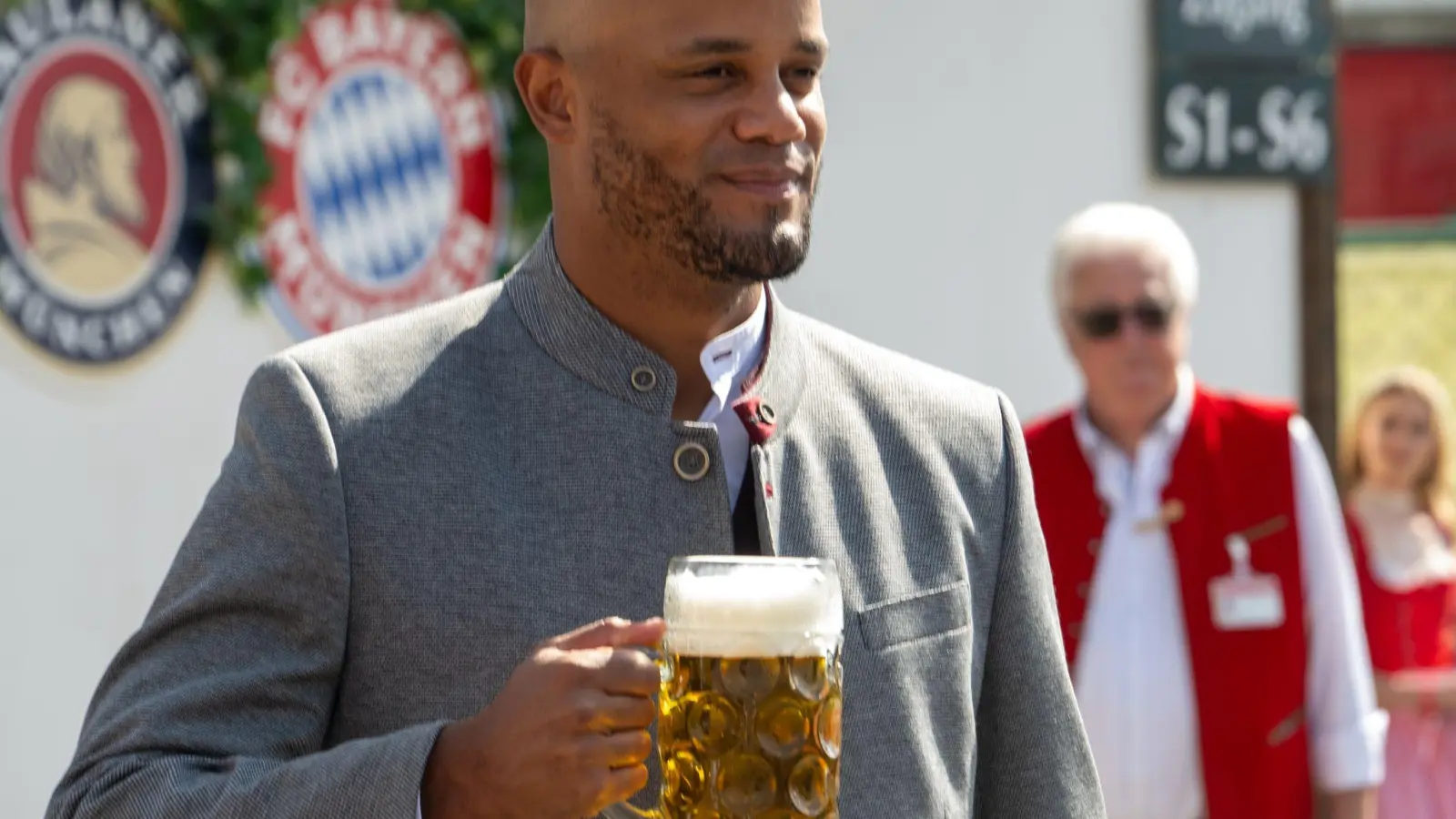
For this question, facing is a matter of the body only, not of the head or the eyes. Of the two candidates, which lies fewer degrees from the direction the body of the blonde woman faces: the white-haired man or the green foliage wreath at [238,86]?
the white-haired man

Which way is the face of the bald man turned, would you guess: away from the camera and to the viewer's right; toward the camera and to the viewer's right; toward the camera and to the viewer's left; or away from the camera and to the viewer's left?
toward the camera and to the viewer's right

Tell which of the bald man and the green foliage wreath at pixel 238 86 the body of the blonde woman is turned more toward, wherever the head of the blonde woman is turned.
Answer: the bald man

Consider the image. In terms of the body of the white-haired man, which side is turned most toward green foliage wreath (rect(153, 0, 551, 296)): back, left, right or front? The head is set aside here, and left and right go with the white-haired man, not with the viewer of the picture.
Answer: right

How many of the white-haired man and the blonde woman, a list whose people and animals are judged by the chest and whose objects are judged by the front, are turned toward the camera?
2

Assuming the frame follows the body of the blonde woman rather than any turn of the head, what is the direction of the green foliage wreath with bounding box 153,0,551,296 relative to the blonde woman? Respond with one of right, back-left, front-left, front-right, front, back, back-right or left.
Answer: front-right

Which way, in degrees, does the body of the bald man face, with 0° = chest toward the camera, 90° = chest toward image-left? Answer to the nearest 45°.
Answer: approximately 315°

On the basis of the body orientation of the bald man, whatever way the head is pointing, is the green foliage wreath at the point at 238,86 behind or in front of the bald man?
behind

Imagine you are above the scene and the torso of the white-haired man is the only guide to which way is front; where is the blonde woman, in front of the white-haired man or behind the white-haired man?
behind
